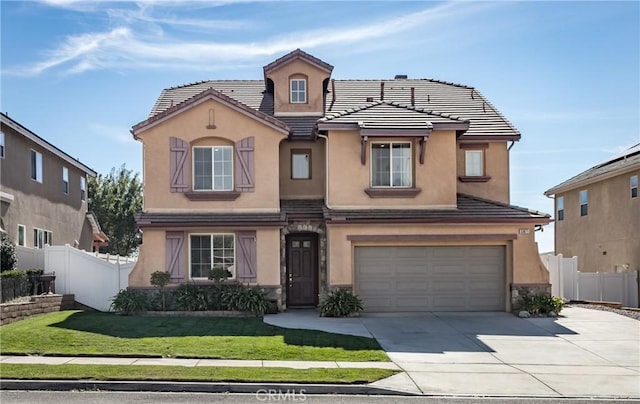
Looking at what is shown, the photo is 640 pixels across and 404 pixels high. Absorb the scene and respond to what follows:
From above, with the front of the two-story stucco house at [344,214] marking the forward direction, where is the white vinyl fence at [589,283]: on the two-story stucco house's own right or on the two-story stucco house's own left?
on the two-story stucco house's own left

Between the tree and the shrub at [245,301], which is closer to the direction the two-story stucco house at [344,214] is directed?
the shrub

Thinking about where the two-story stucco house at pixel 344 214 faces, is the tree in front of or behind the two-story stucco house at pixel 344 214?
behind

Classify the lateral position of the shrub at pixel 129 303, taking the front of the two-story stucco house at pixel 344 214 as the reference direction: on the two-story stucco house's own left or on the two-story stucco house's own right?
on the two-story stucco house's own right

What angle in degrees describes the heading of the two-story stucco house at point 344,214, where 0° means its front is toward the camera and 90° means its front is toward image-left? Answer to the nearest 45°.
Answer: approximately 0°

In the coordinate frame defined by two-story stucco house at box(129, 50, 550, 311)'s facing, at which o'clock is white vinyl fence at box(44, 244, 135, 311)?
The white vinyl fence is roughly at 3 o'clock from the two-story stucco house.

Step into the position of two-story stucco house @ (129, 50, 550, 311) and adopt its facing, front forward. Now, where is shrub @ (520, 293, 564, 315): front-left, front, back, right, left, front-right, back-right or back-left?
left

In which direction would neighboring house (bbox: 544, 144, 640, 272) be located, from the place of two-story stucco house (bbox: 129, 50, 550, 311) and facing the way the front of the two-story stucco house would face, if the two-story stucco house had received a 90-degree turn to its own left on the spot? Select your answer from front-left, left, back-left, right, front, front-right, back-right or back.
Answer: front-left
